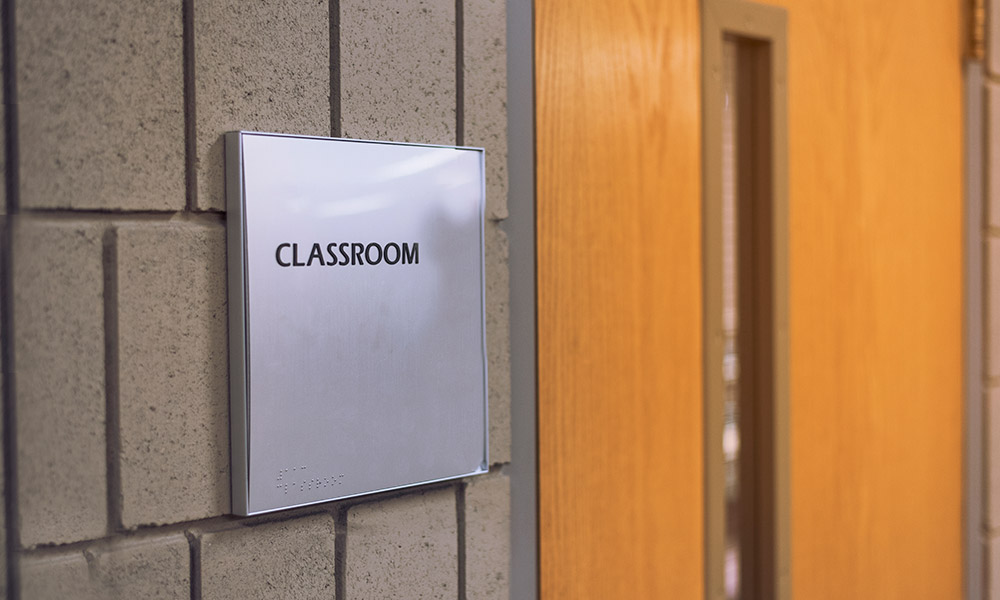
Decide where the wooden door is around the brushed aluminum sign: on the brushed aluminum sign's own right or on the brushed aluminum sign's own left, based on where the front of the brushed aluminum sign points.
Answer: on the brushed aluminum sign's own left
